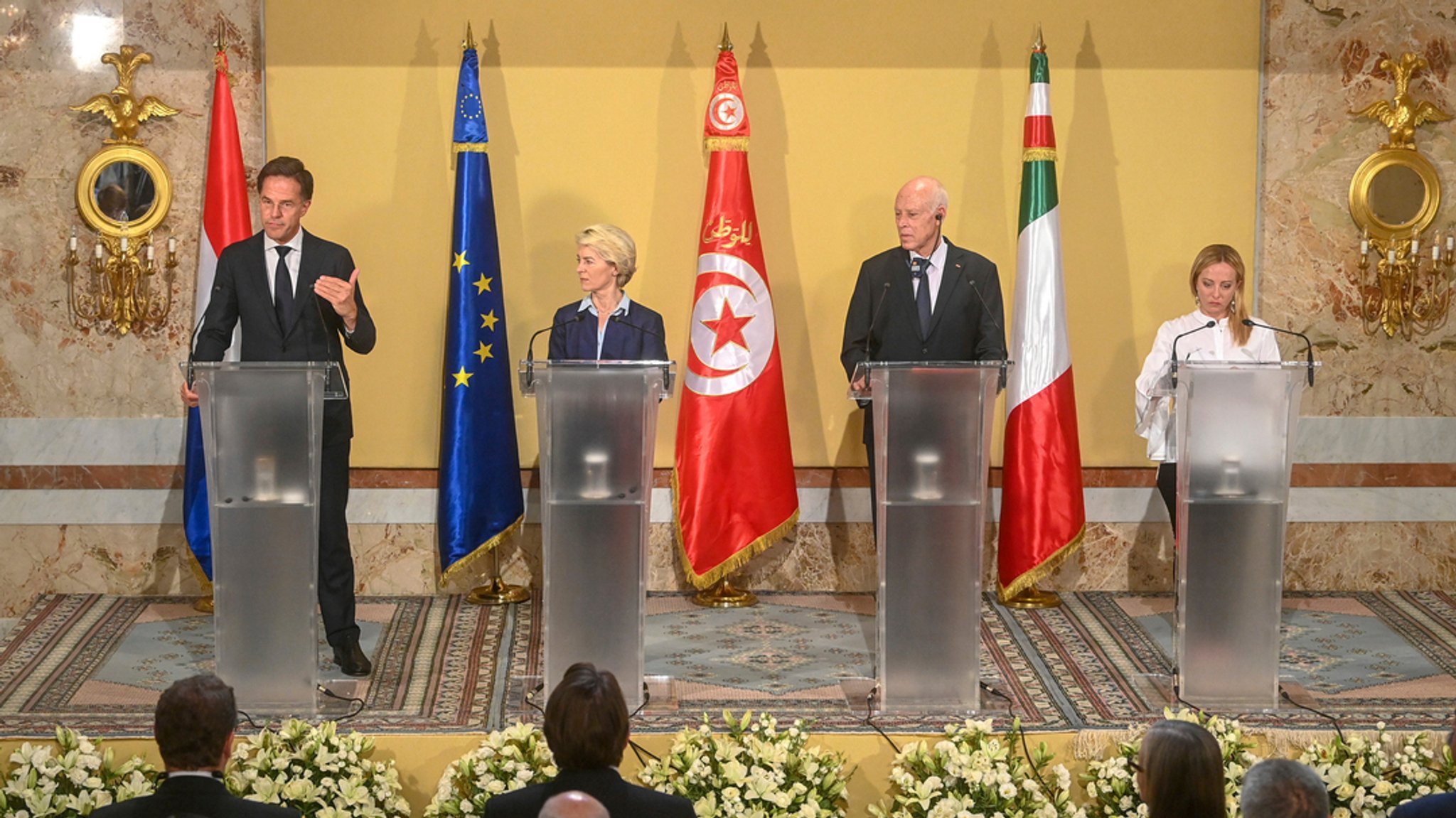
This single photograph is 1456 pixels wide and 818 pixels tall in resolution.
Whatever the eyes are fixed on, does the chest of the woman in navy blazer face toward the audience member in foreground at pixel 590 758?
yes

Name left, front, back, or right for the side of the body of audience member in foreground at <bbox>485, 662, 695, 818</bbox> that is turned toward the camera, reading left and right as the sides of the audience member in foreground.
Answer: back

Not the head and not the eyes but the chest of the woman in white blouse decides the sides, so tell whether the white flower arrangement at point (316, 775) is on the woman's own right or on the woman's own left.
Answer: on the woman's own right

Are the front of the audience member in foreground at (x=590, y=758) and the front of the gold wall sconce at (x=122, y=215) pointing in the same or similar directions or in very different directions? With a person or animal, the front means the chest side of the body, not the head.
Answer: very different directions

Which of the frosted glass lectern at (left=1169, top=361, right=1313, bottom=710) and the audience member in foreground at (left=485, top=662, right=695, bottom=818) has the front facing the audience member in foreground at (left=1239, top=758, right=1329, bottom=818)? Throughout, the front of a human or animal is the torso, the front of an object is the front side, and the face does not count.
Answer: the frosted glass lectern

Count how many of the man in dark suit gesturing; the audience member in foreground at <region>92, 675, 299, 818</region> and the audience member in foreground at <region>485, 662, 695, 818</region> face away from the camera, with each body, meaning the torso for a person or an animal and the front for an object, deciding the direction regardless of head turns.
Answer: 2

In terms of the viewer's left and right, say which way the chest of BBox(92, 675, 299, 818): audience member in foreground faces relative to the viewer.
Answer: facing away from the viewer

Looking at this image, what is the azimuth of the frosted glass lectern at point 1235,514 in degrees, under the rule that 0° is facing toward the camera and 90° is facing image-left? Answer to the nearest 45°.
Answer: approximately 0°

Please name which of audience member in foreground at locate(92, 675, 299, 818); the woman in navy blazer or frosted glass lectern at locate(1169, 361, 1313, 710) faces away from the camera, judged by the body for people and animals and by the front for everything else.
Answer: the audience member in foreground

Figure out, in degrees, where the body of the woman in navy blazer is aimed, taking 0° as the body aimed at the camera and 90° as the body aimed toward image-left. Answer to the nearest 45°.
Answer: approximately 0°

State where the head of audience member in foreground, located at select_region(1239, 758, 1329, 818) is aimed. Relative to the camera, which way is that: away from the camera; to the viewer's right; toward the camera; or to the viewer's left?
away from the camera

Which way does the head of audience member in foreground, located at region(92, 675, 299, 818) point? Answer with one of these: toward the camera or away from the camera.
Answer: away from the camera

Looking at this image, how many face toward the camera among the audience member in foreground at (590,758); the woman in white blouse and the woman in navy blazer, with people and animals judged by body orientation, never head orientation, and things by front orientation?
2

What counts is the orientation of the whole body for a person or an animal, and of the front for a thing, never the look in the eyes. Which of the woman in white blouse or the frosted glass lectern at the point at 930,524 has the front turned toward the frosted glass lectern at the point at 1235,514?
the woman in white blouse

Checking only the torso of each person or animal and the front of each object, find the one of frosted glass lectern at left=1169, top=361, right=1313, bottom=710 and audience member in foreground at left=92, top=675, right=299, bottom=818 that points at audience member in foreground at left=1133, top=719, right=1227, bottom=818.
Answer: the frosted glass lectern
